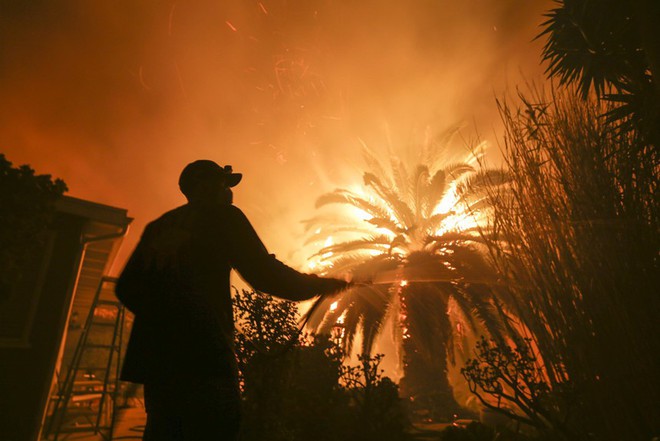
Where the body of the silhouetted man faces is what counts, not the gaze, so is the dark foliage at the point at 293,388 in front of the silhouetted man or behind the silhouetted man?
in front

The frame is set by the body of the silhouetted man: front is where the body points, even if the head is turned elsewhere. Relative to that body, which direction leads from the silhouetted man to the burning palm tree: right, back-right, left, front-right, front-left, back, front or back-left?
front

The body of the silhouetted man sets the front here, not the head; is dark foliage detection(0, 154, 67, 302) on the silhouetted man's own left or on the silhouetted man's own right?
on the silhouetted man's own left

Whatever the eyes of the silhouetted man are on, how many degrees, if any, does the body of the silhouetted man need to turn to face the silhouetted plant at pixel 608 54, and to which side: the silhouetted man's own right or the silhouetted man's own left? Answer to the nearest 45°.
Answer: approximately 45° to the silhouetted man's own right

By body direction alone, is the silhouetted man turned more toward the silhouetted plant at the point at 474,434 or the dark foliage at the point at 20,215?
the silhouetted plant

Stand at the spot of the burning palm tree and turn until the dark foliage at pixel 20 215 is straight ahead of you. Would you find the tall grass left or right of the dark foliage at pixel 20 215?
left

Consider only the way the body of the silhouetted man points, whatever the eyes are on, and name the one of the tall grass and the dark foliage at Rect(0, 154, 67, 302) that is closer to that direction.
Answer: the tall grass

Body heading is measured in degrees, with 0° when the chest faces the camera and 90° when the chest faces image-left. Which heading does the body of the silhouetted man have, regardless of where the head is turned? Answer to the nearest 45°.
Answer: approximately 225°

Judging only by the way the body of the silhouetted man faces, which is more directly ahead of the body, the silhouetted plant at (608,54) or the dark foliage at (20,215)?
the silhouetted plant

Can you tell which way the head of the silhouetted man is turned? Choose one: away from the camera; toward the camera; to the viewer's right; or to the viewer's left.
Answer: to the viewer's right

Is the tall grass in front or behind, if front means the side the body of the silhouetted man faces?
in front

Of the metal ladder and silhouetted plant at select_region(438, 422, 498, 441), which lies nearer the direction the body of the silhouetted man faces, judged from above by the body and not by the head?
the silhouetted plant
